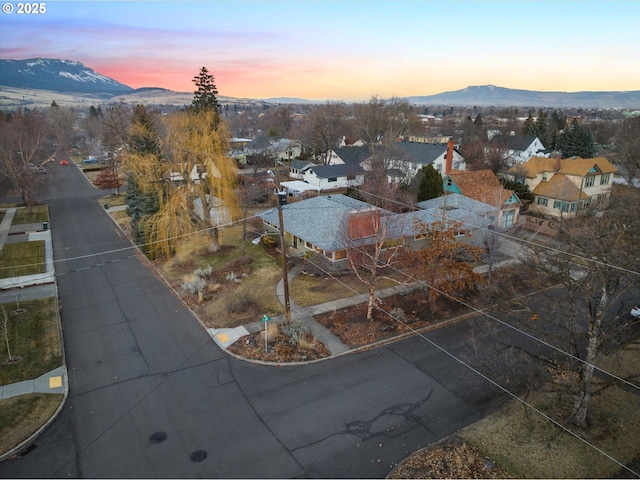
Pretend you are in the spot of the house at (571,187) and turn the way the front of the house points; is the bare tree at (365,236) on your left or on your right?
on your right

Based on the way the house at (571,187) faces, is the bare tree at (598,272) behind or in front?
in front

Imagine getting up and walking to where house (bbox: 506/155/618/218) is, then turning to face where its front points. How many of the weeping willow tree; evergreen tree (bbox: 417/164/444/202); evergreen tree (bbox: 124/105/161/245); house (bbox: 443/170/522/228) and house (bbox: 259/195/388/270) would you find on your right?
5

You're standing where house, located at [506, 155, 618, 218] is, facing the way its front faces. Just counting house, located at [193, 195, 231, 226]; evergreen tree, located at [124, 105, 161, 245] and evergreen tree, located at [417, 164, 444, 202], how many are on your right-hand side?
3

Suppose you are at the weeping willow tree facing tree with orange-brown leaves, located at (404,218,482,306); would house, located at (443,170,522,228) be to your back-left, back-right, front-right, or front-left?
front-left

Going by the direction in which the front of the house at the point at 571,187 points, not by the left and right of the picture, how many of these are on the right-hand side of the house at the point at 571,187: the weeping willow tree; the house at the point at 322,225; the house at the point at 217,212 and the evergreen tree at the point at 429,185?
4

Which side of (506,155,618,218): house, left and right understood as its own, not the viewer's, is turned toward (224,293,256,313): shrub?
right

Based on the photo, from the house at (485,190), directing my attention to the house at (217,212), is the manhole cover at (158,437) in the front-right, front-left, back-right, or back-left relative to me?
front-left

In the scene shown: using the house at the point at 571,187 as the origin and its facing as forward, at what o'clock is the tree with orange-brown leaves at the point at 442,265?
The tree with orange-brown leaves is roughly at 2 o'clock from the house.

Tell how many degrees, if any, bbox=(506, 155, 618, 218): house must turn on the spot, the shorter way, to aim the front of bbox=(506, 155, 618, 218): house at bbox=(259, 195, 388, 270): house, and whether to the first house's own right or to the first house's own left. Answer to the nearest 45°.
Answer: approximately 90° to the first house's own right

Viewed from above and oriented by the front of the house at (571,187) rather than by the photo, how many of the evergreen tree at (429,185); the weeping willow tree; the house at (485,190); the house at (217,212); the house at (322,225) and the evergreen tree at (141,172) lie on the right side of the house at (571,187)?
6

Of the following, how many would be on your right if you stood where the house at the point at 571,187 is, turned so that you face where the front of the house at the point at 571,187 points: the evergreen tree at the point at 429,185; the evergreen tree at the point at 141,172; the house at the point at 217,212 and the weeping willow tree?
4

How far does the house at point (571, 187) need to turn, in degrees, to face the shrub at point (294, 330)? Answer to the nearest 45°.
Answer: approximately 45° to its right

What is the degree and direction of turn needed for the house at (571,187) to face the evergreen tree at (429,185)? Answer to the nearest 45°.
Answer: approximately 90° to its right

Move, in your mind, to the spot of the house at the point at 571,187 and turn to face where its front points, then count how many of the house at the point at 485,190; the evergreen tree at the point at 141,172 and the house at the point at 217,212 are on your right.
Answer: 3

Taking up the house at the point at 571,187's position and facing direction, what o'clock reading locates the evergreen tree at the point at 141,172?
The evergreen tree is roughly at 3 o'clock from the house.

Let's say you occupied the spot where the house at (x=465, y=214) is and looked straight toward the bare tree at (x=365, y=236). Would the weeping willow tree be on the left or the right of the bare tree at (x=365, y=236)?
right
